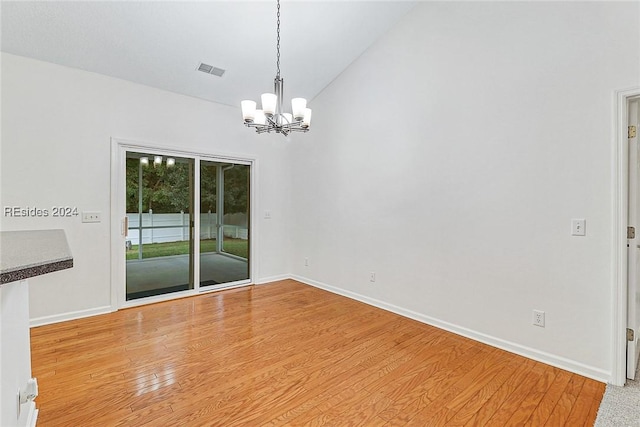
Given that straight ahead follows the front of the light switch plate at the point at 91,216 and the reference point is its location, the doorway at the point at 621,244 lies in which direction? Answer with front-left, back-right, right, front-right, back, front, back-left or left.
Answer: front-left

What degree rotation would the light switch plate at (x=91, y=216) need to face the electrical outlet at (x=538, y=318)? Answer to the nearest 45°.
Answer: approximately 45° to its left

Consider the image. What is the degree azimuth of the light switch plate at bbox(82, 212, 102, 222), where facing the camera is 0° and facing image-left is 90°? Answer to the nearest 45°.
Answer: approximately 0°

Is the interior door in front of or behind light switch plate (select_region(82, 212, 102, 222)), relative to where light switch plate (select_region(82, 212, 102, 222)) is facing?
in front

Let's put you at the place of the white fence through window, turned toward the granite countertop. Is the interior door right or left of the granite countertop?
left

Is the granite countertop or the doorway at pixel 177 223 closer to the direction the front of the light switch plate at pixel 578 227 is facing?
the granite countertop

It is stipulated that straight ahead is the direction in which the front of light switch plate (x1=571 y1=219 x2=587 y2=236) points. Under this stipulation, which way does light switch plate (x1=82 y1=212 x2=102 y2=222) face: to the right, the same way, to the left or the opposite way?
to the left
